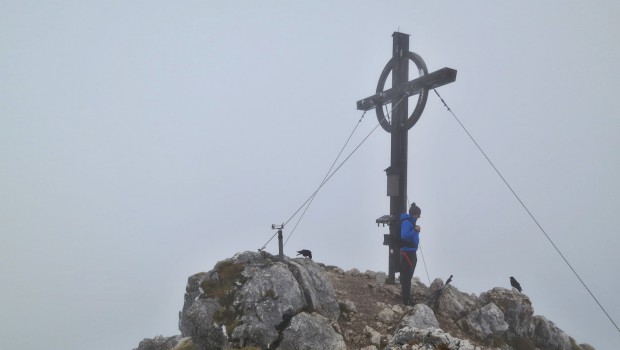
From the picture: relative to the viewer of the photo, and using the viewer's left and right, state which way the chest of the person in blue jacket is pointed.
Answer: facing to the right of the viewer

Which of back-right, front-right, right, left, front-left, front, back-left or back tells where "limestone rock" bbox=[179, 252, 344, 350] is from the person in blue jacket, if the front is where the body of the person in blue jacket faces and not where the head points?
back-right

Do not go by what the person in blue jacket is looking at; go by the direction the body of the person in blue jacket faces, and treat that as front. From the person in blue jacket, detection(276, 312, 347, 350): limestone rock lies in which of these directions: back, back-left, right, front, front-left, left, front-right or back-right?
back-right

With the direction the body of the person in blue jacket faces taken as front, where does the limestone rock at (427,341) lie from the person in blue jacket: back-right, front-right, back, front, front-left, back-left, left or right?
right

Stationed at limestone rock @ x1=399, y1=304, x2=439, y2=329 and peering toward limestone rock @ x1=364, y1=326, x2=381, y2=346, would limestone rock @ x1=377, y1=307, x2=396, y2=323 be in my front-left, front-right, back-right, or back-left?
front-right

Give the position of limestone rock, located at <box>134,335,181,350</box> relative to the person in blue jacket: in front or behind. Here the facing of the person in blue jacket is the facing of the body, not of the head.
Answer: behind
